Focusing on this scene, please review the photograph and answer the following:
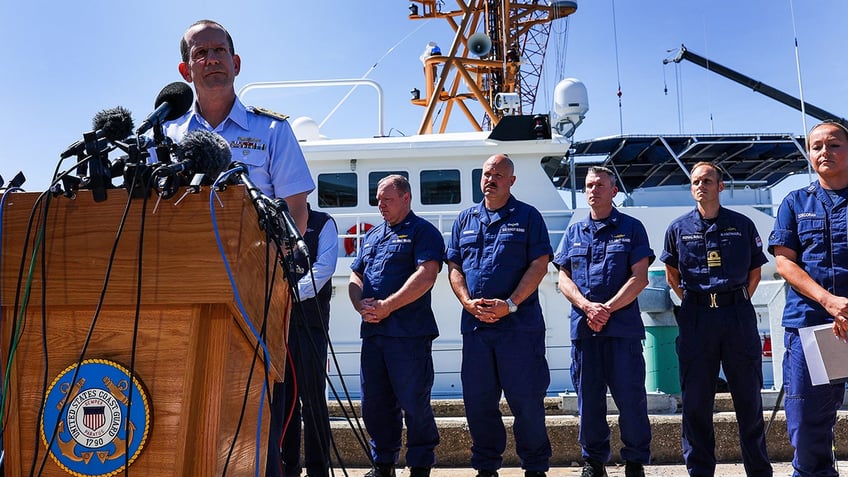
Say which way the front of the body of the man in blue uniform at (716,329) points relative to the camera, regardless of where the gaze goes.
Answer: toward the camera

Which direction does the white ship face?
to the viewer's left

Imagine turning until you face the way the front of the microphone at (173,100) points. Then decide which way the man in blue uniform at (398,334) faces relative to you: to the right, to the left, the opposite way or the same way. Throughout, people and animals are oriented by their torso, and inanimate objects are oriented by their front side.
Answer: the opposite way

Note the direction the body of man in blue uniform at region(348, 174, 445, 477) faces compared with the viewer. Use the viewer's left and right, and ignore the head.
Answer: facing the viewer and to the left of the viewer

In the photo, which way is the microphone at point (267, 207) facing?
to the viewer's left

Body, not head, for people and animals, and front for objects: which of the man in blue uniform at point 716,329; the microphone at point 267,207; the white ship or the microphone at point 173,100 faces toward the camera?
the man in blue uniform

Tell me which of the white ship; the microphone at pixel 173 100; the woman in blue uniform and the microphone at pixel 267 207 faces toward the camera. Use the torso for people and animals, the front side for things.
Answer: the woman in blue uniform

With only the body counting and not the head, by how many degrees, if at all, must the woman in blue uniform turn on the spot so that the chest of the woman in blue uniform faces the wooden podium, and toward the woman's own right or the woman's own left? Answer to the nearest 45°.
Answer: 0° — they already face it
